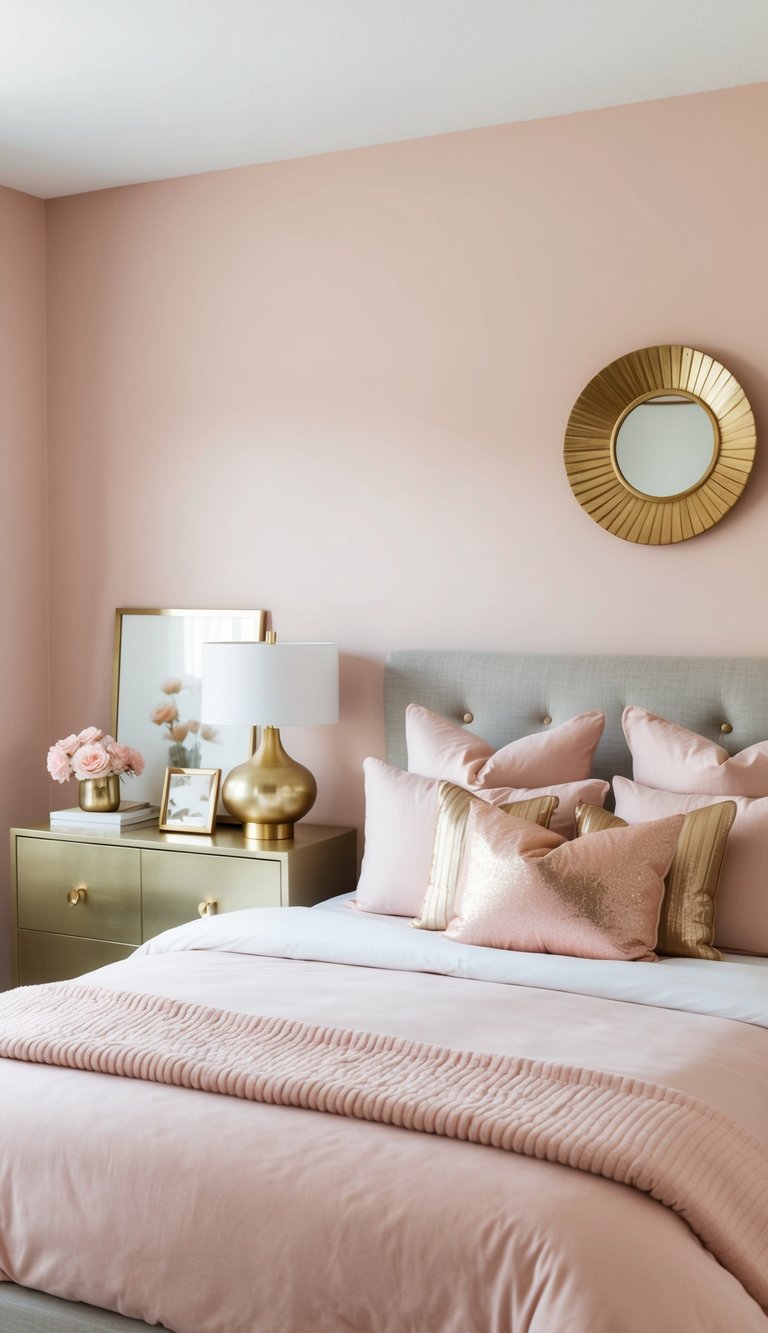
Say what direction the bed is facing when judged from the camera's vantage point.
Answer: facing the viewer and to the left of the viewer

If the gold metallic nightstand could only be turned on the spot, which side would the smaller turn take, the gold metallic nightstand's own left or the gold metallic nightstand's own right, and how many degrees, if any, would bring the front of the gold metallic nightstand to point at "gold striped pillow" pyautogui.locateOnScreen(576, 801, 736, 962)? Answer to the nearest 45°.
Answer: approximately 90° to the gold metallic nightstand's own left

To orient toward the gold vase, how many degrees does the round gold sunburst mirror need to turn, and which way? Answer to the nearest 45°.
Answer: approximately 90° to its right

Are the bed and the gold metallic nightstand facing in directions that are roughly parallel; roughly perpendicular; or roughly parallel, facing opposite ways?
roughly parallel

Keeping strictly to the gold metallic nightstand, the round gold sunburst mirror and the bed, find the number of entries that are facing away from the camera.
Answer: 0

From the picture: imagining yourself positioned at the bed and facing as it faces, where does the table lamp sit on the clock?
The table lamp is roughly at 4 o'clock from the bed.

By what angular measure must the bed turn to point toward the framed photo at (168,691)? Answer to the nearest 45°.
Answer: approximately 135° to its right

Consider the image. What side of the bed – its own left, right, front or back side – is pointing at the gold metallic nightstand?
right

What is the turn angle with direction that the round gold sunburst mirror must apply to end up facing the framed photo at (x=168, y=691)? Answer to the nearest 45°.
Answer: approximately 90° to its right

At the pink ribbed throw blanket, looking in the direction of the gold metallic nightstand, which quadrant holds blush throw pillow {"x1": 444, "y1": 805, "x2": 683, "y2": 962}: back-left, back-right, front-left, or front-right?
front-right

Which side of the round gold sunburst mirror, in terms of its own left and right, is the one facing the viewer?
front

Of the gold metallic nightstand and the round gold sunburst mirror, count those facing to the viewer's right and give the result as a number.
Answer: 0

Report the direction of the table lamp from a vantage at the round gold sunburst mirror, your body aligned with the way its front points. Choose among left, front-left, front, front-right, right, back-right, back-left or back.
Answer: right

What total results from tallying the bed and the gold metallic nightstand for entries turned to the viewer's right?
0

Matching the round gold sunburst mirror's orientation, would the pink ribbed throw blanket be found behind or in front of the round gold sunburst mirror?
in front

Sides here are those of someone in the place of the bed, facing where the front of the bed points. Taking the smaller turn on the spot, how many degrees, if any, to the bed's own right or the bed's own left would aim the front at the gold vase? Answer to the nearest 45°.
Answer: approximately 90° to the bed's own right
